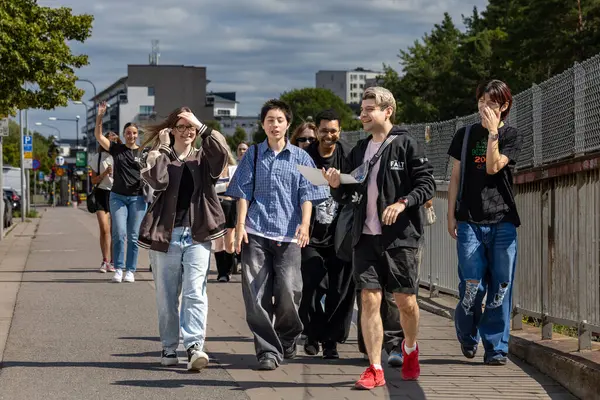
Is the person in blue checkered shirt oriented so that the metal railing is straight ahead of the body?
no

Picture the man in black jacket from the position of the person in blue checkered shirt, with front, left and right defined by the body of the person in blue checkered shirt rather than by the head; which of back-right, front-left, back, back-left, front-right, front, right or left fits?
front-left

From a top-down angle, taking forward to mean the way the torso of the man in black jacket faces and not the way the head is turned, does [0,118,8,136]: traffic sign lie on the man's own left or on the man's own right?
on the man's own right

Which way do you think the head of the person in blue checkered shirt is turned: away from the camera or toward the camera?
toward the camera

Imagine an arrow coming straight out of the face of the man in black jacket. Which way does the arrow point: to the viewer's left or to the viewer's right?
to the viewer's left

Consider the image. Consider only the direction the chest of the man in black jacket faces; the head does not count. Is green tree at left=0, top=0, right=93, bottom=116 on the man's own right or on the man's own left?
on the man's own right

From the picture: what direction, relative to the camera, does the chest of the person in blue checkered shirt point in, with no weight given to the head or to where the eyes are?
toward the camera

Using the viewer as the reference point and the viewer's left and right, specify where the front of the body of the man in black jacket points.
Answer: facing the viewer and to the left of the viewer
